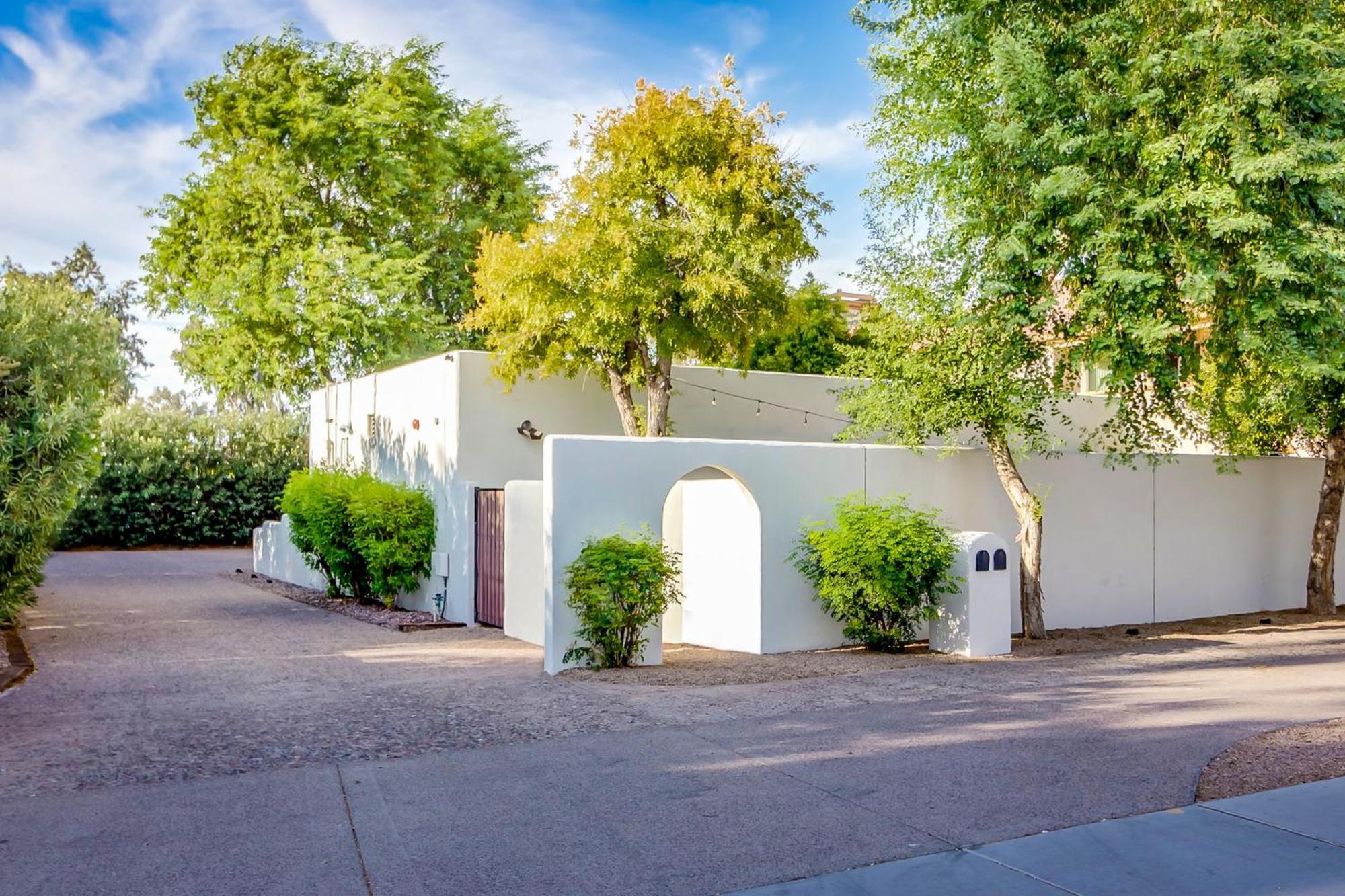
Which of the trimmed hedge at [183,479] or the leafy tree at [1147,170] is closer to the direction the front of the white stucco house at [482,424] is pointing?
the leafy tree

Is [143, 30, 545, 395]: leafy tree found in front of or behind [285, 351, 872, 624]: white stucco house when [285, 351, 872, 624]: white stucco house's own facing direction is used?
behind

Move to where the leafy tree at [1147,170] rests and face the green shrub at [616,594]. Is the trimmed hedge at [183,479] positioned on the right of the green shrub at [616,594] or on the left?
right

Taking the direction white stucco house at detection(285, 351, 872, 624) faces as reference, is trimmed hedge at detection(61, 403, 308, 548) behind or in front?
behind

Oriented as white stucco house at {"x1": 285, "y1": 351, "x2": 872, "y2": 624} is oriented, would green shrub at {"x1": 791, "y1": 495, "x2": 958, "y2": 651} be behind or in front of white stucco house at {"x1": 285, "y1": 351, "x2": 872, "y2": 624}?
in front

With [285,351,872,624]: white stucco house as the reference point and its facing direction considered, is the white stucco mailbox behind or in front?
in front

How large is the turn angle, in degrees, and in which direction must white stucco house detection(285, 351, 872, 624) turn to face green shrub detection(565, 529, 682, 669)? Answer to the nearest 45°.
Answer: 0° — it already faces it

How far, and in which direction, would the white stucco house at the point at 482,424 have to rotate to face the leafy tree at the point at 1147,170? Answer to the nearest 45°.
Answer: approximately 45° to its left

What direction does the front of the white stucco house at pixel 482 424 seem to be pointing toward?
toward the camera

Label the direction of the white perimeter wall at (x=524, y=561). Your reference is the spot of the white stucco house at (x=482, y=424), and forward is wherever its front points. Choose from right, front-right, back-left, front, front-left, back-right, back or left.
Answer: front
